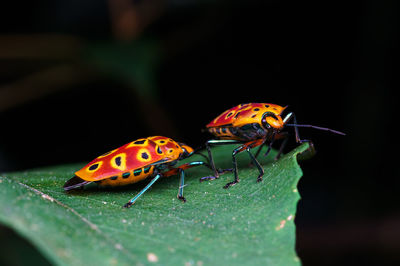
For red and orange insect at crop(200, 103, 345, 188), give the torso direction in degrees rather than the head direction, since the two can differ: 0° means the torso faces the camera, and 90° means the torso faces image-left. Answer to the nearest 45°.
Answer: approximately 315°

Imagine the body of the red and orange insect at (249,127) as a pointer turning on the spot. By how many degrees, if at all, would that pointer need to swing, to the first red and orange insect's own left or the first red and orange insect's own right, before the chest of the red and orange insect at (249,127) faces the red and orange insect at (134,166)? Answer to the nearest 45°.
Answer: approximately 90° to the first red and orange insect's own right

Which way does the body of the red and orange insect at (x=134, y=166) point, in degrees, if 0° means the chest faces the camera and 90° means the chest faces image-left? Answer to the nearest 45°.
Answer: approximately 270°

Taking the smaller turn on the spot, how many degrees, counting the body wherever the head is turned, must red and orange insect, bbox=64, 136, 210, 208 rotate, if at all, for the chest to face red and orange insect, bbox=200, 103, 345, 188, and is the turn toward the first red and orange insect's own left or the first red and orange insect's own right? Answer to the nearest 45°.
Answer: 0° — it already faces it
